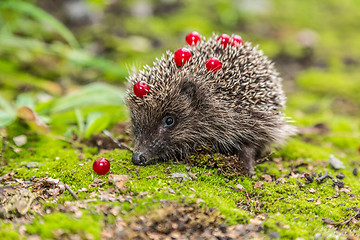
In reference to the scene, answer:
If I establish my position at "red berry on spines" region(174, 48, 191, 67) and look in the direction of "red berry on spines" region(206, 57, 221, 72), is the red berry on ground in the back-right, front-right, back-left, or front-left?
back-right

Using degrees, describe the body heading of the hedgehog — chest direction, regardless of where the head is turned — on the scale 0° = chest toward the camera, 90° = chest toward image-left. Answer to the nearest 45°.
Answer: approximately 90°

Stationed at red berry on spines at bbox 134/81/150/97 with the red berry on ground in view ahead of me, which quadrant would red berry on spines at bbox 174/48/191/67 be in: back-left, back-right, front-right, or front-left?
back-left

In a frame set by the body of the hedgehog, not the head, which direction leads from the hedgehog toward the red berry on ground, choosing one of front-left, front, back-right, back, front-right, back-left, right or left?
front-left
